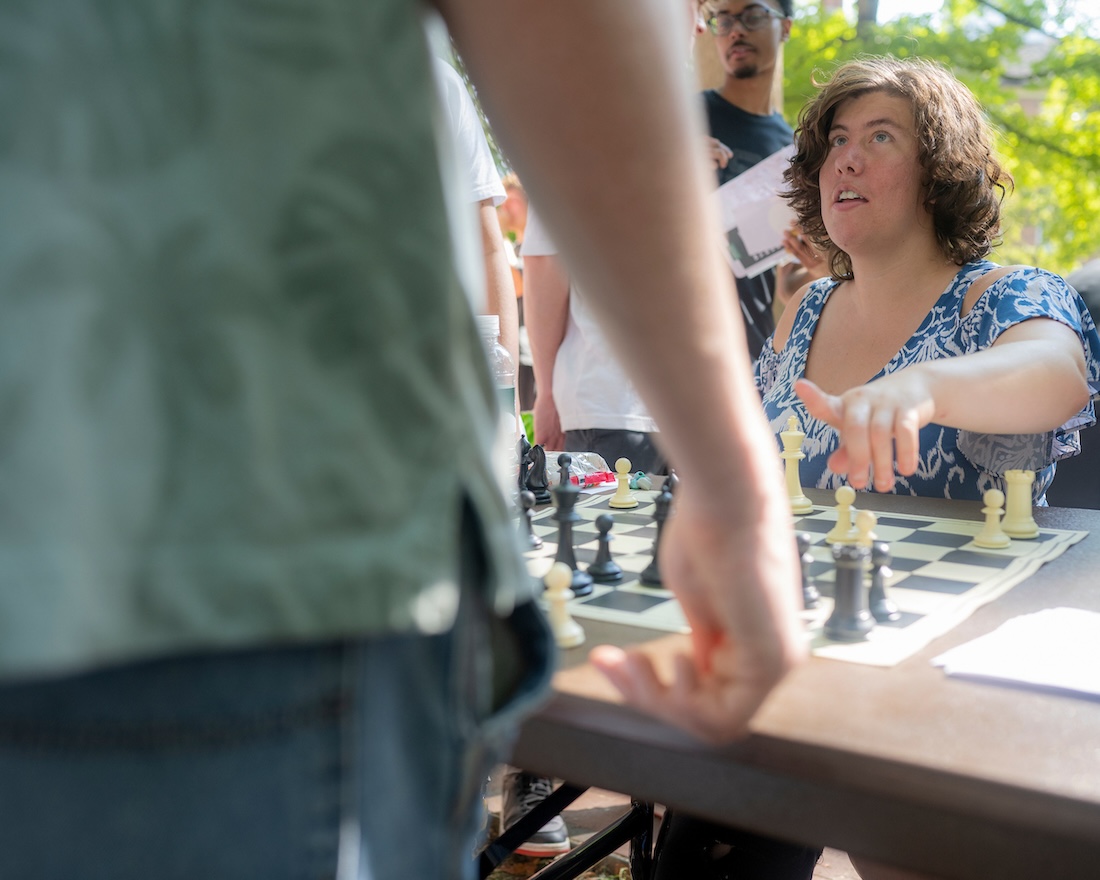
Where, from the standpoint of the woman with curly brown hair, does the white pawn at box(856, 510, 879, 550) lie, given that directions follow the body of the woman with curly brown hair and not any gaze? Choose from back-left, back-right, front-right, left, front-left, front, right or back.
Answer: front-left

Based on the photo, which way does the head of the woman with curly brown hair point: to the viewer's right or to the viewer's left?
to the viewer's left

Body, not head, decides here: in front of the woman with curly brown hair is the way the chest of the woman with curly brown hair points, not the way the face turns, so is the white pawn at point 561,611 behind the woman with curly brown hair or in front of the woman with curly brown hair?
in front

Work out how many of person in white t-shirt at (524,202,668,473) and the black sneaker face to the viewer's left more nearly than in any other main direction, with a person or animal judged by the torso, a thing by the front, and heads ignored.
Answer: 0
